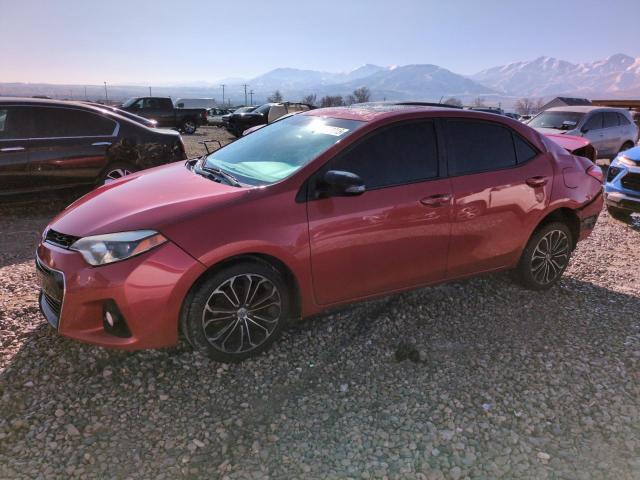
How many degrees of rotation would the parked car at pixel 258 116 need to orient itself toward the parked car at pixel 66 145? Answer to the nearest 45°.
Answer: approximately 45° to its left

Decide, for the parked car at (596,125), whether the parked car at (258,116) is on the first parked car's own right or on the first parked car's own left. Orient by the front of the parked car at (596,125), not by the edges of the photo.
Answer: on the first parked car's own right

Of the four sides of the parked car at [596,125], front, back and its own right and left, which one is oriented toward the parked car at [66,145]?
front

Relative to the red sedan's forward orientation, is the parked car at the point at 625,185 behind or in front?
behind

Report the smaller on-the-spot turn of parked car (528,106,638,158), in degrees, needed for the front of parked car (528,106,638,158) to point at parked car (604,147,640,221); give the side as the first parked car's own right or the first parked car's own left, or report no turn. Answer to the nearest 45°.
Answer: approximately 45° to the first parked car's own left
